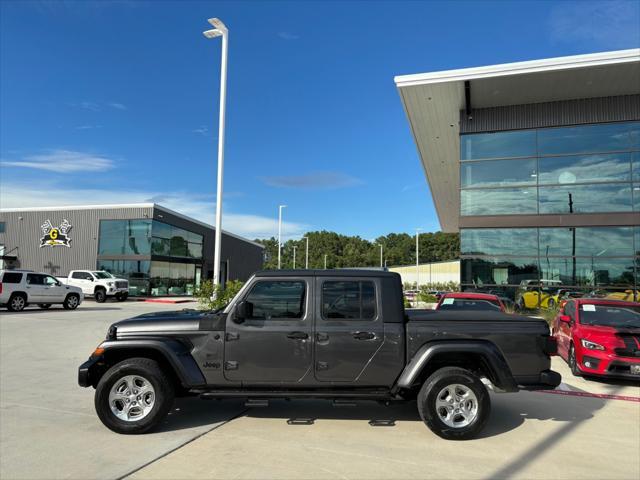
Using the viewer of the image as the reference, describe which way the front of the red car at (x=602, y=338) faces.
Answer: facing the viewer and to the right of the viewer

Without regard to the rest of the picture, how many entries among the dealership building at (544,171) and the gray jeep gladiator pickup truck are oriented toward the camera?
1

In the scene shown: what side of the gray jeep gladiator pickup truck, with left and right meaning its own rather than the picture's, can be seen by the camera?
left

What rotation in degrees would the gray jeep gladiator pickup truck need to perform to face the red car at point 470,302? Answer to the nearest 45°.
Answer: approximately 135° to its right

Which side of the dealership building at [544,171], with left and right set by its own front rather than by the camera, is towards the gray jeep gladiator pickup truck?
front

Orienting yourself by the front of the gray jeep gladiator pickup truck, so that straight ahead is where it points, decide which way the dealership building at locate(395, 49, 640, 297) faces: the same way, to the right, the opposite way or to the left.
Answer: to the left

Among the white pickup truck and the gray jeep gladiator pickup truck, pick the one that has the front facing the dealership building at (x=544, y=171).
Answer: the white pickup truck

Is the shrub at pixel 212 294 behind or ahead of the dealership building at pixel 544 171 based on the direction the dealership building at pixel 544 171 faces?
ahead

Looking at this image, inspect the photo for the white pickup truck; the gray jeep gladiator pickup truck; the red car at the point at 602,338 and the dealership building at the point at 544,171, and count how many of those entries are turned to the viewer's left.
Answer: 1

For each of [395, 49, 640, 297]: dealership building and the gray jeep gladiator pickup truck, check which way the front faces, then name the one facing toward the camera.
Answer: the dealership building

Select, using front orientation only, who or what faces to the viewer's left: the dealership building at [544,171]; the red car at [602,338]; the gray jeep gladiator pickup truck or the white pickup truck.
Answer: the gray jeep gladiator pickup truck

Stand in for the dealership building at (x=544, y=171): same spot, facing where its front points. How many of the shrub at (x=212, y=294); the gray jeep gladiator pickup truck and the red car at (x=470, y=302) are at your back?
0

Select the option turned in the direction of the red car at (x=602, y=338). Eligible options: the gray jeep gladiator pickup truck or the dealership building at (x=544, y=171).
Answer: the dealership building

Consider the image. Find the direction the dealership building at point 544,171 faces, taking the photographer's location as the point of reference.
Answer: facing the viewer

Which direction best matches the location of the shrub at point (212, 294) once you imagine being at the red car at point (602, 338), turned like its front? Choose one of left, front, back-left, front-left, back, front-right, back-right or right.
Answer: back-right

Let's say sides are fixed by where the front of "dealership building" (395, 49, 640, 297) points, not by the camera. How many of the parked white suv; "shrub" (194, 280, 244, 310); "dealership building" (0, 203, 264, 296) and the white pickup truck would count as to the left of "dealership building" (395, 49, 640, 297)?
0

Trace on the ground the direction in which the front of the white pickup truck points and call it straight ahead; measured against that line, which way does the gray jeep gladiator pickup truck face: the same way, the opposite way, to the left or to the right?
the opposite way

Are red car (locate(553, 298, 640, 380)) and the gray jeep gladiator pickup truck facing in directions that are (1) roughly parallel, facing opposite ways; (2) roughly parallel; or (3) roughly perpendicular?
roughly perpendicular

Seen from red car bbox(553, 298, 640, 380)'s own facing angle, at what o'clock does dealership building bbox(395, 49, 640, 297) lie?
The dealership building is roughly at 7 o'clock from the red car.

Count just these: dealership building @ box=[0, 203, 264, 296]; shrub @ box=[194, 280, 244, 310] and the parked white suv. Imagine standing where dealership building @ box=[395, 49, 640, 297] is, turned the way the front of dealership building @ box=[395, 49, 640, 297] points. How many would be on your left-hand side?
0
